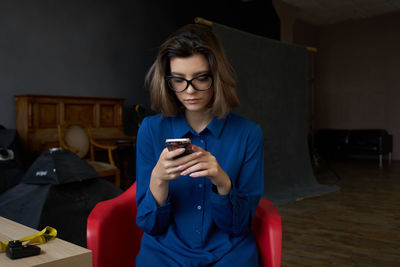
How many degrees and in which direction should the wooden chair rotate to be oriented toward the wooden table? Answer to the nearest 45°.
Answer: approximately 45° to its right

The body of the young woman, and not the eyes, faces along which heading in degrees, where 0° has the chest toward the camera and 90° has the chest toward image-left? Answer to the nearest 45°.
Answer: approximately 0°

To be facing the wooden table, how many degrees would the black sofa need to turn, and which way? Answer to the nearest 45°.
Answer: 0° — it already faces it

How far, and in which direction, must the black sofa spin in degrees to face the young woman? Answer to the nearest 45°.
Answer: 0° — it already faces them

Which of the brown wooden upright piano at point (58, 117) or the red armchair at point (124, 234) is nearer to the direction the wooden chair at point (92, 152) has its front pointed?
the red armchair

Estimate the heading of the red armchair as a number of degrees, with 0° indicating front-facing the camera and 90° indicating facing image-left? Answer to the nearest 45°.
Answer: approximately 0°

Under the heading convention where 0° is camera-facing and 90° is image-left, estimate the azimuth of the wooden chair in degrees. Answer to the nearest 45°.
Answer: approximately 315°
